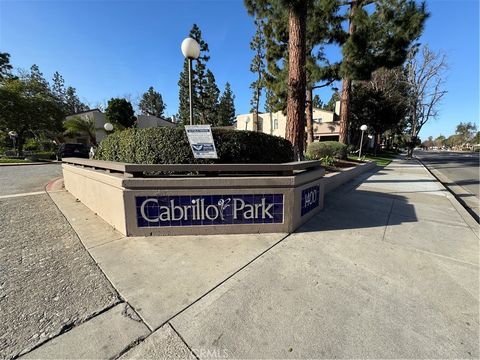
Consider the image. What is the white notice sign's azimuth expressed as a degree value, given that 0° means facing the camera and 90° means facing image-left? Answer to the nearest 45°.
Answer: approximately 0°

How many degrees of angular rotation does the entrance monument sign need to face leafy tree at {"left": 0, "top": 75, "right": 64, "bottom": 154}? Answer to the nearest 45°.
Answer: approximately 135° to its right

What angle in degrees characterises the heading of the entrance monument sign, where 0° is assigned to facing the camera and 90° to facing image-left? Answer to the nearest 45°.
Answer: approximately 0°

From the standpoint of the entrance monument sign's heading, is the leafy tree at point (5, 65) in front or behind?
behind

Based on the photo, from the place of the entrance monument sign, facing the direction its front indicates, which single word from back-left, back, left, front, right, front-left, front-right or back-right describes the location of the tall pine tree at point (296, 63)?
back-left

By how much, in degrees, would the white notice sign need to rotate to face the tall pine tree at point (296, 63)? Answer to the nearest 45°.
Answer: approximately 135° to its left

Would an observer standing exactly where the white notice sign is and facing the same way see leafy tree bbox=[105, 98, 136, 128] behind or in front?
behind

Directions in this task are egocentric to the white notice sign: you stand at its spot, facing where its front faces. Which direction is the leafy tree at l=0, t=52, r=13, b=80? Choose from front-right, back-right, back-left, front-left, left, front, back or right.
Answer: back-right
